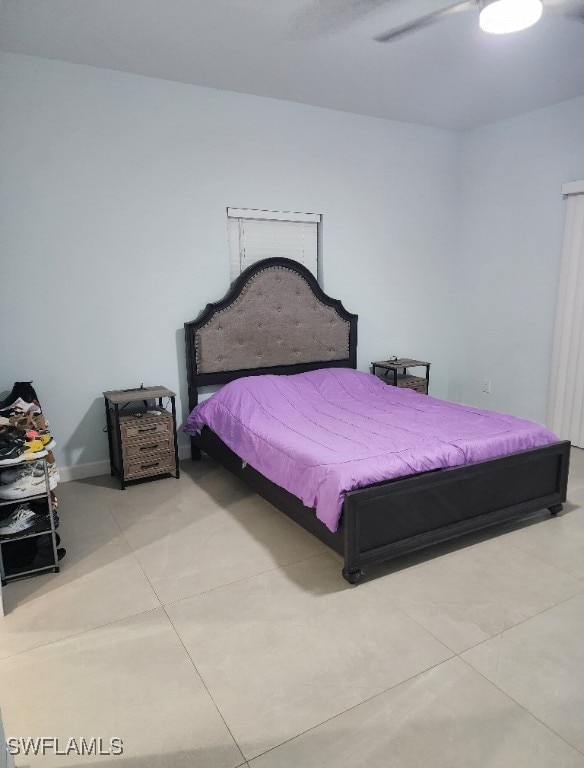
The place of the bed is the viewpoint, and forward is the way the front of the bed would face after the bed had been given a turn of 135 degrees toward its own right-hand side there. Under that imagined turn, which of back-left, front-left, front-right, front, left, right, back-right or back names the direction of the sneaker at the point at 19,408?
front

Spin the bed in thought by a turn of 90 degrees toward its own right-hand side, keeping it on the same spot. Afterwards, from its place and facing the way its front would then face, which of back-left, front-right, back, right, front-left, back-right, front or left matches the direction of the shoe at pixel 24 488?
front

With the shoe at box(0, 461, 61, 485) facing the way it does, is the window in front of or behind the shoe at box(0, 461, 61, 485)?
in front

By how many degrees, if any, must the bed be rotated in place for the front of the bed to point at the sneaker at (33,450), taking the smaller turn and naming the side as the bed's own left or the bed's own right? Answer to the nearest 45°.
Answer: approximately 90° to the bed's own right

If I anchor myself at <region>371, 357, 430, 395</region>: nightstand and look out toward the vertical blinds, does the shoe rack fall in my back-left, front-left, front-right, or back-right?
back-right

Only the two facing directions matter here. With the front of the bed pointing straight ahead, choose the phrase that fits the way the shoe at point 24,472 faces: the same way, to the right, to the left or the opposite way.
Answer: to the left

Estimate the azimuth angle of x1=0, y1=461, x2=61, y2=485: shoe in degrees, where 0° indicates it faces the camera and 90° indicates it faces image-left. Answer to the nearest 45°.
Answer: approximately 270°

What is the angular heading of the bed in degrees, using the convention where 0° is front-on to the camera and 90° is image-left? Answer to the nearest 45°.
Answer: approximately 315°

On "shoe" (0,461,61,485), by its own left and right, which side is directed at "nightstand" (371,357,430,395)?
front

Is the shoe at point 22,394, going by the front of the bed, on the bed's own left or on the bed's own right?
on the bed's own right

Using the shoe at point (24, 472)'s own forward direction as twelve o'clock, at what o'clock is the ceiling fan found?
The ceiling fan is roughly at 1 o'clock from the shoe.

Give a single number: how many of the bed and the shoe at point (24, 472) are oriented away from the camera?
0

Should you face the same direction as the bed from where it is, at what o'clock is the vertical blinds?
The vertical blinds is roughly at 9 o'clock from the bed.
